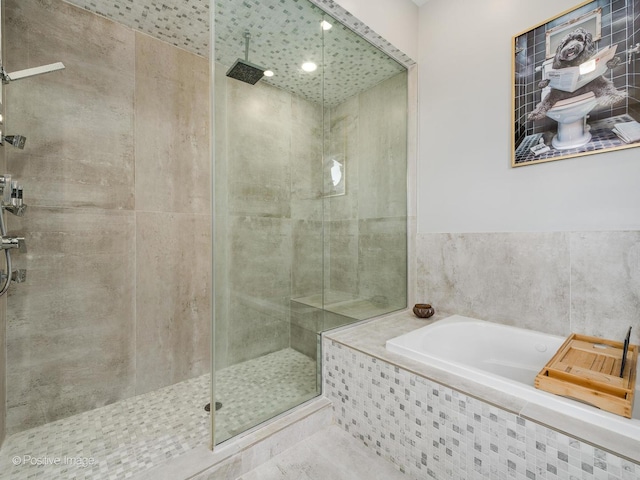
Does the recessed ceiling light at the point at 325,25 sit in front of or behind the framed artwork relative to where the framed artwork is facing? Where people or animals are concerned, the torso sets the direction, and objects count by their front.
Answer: in front

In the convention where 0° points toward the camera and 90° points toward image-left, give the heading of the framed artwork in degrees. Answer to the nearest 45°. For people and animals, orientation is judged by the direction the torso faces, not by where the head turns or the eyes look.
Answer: approximately 45°

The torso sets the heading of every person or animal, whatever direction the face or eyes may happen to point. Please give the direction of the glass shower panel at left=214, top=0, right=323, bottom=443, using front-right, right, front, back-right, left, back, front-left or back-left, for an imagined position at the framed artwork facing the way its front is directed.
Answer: front

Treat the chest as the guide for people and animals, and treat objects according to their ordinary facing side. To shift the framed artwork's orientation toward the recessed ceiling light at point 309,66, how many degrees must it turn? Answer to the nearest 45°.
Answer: approximately 90° to its right

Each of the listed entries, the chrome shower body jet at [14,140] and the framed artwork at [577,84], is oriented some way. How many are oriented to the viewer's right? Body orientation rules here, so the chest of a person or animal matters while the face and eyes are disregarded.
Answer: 1

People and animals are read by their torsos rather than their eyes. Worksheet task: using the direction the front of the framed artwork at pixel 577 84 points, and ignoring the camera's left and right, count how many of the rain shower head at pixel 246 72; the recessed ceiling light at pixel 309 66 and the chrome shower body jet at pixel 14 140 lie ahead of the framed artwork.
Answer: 3

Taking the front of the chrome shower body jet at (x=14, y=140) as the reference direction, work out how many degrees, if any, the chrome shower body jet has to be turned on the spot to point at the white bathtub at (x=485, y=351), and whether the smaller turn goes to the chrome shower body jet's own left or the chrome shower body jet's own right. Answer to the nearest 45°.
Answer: approximately 45° to the chrome shower body jet's own right

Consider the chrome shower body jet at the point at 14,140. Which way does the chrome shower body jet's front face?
to the viewer's right
